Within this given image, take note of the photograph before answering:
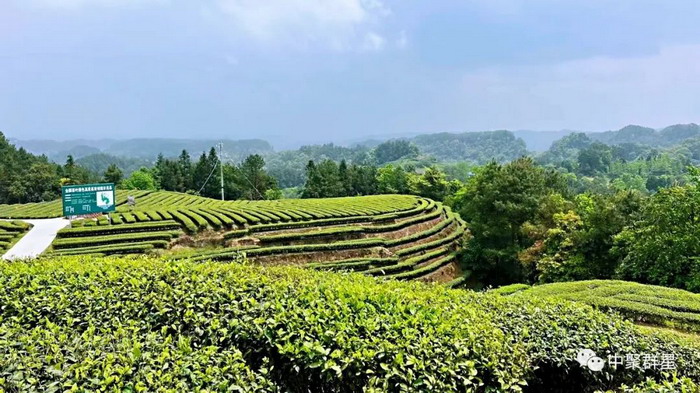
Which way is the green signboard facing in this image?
toward the camera
